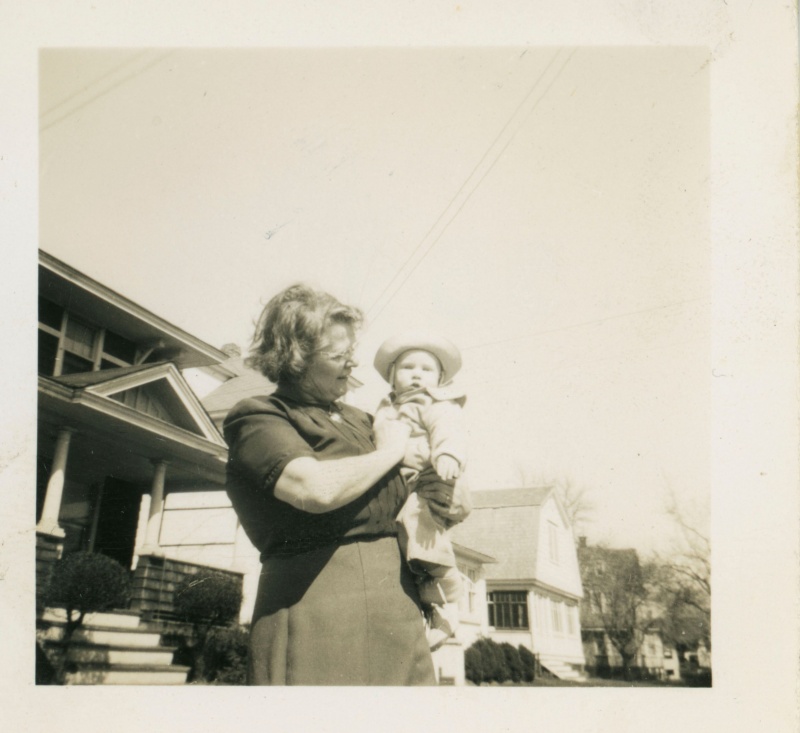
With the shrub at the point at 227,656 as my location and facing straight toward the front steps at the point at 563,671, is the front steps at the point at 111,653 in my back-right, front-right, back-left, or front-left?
back-left

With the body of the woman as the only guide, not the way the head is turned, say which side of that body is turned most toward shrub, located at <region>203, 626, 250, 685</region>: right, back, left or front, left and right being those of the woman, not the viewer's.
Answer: back

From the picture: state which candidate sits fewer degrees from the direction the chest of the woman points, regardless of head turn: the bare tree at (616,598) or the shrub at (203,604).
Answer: the bare tree

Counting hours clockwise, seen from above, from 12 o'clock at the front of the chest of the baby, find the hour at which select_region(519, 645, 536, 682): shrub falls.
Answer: The shrub is roughly at 7 o'clock from the baby.

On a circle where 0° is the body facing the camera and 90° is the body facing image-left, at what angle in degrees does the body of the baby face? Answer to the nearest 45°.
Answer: approximately 0°

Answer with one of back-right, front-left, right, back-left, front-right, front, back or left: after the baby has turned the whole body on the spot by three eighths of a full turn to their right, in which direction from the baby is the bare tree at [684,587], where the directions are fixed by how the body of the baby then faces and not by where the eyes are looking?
right

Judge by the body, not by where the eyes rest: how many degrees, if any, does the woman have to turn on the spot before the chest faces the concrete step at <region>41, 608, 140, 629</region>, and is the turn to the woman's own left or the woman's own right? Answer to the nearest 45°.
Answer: approximately 180°

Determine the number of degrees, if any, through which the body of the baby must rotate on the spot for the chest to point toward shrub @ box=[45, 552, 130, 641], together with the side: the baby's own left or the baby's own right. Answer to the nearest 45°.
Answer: approximately 135° to the baby's own right

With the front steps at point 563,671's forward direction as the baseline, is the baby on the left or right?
on its right

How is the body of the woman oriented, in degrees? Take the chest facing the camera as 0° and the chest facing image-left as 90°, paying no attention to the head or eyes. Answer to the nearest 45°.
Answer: approximately 315°
